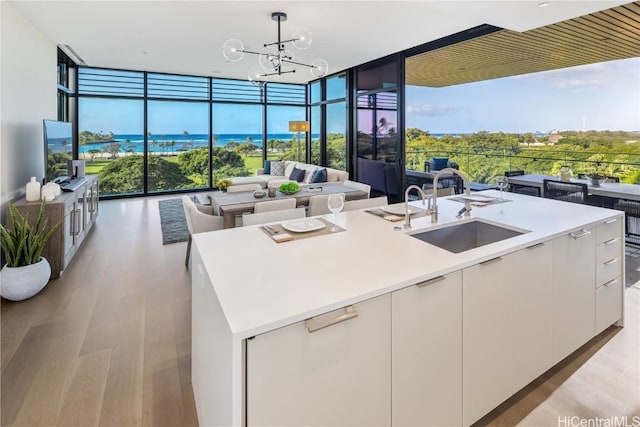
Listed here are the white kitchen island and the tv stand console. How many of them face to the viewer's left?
0

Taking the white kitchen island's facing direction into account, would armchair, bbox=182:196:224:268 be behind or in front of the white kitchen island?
behind

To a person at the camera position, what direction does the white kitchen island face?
facing the viewer and to the right of the viewer

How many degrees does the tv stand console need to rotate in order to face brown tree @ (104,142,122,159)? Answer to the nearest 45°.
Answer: approximately 90° to its left

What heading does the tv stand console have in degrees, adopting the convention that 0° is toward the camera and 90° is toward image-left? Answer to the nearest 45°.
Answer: approximately 270°

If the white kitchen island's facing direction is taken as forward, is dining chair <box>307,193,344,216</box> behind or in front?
behind

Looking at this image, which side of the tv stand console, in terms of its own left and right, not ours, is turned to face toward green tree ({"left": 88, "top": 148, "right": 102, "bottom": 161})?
left

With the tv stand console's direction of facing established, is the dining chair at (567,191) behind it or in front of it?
in front
